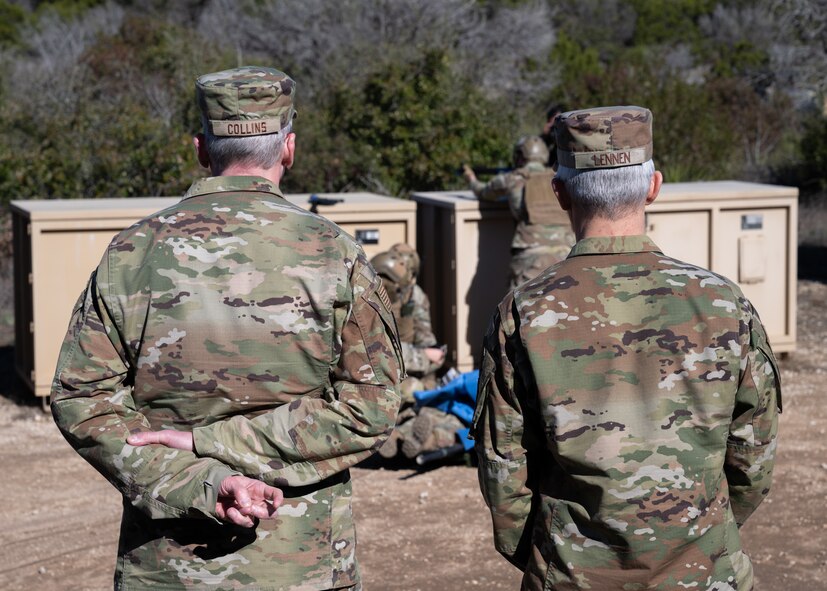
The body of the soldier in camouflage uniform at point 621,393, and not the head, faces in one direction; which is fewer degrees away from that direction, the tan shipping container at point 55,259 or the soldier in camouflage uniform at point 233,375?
the tan shipping container

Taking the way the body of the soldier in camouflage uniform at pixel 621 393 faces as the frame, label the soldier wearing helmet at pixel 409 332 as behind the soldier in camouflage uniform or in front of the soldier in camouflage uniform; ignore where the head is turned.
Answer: in front

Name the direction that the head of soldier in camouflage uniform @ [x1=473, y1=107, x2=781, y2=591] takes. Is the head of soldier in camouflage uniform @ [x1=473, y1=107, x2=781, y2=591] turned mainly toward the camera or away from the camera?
away from the camera

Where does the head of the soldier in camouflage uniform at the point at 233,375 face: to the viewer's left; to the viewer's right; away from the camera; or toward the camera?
away from the camera

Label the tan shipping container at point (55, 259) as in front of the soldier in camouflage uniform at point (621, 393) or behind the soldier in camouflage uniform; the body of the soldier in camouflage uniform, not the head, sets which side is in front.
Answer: in front

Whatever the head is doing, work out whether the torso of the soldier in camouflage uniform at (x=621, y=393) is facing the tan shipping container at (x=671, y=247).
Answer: yes

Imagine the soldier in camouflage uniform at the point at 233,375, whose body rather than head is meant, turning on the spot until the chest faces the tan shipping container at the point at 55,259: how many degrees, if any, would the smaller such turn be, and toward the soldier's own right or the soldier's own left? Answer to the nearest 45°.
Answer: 0° — they already face it

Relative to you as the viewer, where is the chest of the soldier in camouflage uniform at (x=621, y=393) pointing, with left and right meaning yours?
facing away from the viewer

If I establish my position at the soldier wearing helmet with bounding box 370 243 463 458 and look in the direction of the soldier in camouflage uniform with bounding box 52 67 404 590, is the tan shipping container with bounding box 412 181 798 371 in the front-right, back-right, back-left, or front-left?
back-left

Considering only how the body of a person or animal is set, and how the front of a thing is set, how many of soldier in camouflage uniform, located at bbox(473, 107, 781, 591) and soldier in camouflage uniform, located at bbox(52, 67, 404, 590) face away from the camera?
2

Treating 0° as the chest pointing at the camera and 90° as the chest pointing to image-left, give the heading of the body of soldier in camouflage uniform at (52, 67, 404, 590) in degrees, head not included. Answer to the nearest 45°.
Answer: approximately 180°

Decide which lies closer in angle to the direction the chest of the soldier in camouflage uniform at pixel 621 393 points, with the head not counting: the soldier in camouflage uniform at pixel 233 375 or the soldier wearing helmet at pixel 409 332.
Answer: the soldier wearing helmet

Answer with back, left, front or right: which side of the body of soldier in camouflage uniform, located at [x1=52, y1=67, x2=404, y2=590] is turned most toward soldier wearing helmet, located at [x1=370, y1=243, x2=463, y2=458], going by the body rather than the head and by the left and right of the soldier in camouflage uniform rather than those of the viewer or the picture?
front

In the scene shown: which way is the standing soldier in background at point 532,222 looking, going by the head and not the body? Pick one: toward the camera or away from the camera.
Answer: away from the camera
